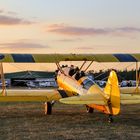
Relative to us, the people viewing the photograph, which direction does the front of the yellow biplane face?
facing away from the viewer and to the left of the viewer
